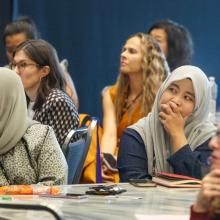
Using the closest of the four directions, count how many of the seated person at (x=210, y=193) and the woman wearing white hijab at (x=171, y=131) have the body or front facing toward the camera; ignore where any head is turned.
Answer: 1

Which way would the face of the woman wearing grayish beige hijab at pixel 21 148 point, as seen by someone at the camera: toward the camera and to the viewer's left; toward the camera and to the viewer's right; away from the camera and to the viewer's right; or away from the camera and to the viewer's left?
away from the camera and to the viewer's left

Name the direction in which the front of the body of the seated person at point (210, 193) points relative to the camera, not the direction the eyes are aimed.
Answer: to the viewer's left

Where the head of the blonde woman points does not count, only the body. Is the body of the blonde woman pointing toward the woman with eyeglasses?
yes

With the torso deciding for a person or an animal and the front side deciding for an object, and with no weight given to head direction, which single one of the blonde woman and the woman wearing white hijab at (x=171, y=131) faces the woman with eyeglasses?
the blonde woman

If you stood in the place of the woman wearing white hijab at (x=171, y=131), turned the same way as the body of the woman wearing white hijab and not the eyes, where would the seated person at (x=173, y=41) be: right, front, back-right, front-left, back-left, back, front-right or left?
back

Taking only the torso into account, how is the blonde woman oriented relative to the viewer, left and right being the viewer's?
facing the viewer and to the left of the viewer

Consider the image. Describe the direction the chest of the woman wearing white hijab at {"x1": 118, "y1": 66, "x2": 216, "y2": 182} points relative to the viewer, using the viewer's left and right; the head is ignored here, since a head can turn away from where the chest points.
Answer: facing the viewer
